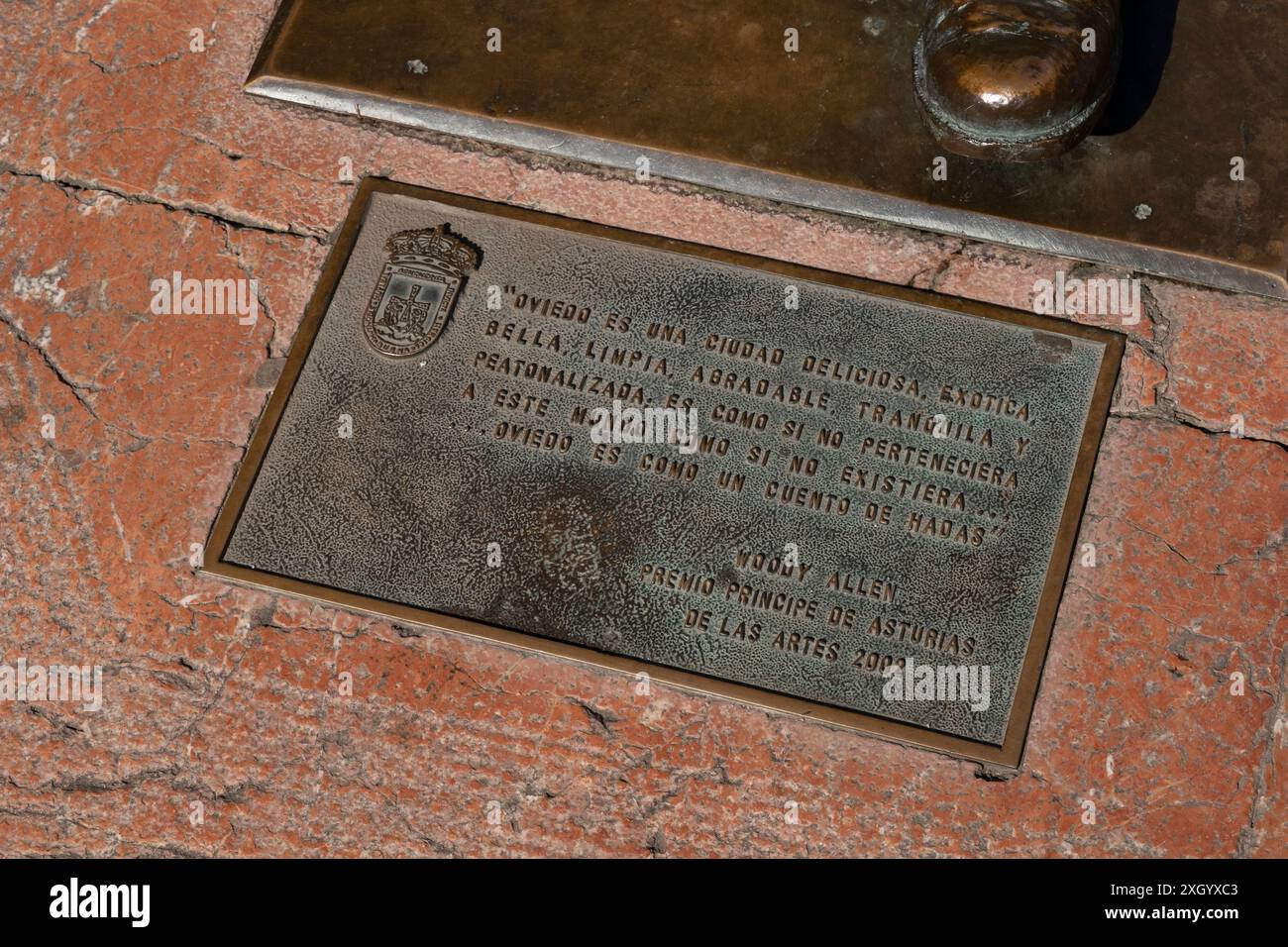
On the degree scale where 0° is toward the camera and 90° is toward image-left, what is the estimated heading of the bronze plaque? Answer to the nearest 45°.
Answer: approximately 0°
